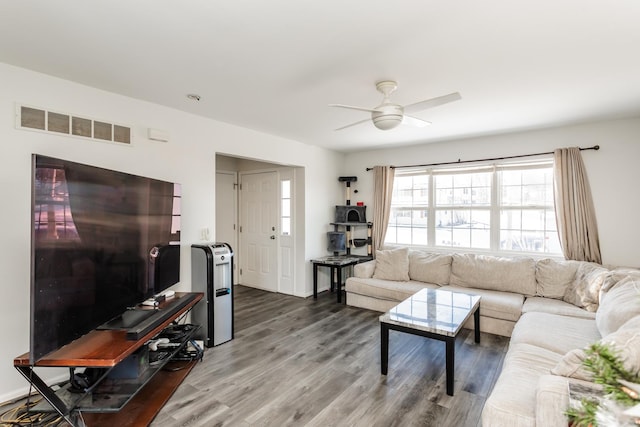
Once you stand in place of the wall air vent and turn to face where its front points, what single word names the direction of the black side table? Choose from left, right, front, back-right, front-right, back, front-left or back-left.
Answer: front-left

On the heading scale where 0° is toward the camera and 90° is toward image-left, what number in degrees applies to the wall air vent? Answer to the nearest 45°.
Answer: approximately 315°

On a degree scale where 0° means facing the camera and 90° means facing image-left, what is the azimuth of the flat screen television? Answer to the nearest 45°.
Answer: approximately 315°

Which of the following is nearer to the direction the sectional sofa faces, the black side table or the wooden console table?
the wooden console table

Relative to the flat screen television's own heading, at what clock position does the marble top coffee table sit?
The marble top coffee table is roughly at 11 o'clock from the flat screen television.

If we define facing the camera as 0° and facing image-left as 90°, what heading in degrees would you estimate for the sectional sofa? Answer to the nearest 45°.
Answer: approximately 45°

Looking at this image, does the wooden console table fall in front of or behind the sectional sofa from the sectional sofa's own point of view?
in front

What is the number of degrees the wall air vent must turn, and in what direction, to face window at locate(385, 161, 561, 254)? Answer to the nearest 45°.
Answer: approximately 45° to its left

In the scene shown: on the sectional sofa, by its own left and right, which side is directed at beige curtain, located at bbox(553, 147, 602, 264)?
back
